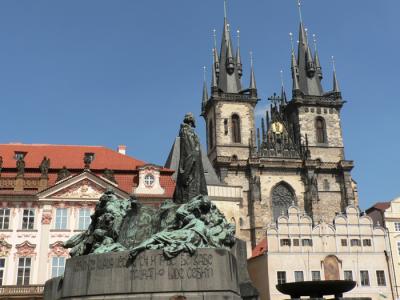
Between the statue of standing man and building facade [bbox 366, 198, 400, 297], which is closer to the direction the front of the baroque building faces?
the statue of standing man

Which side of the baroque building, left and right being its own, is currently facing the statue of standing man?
front

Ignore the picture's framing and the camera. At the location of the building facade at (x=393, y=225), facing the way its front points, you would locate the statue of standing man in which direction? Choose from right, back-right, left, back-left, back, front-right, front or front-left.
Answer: front

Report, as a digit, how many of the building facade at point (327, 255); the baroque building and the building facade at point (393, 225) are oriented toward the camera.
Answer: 3

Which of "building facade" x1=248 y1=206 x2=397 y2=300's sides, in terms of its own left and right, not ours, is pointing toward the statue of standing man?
front

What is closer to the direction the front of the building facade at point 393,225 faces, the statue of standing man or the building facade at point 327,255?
the statue of standing man

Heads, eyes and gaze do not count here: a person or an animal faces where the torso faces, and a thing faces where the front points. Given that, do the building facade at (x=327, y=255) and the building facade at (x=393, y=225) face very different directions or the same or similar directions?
same or similar directions

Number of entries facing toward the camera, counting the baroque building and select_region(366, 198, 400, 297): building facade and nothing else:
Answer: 2

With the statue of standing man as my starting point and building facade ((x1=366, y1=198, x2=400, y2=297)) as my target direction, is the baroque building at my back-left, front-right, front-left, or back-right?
front-left

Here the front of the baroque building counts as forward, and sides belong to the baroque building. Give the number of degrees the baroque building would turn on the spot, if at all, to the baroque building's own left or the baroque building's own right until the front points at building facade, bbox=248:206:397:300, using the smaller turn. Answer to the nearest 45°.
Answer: approximately 90° to the baroque building's own left

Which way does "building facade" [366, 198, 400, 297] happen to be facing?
toward the camera

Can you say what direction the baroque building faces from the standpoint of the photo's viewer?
facing the viewer

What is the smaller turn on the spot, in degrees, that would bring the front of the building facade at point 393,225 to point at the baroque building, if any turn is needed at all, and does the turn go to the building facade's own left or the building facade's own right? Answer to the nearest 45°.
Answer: approximately 45° to the building facade's own right

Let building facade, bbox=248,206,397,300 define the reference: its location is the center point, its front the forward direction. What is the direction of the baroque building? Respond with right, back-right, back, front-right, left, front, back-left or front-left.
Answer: front-right
